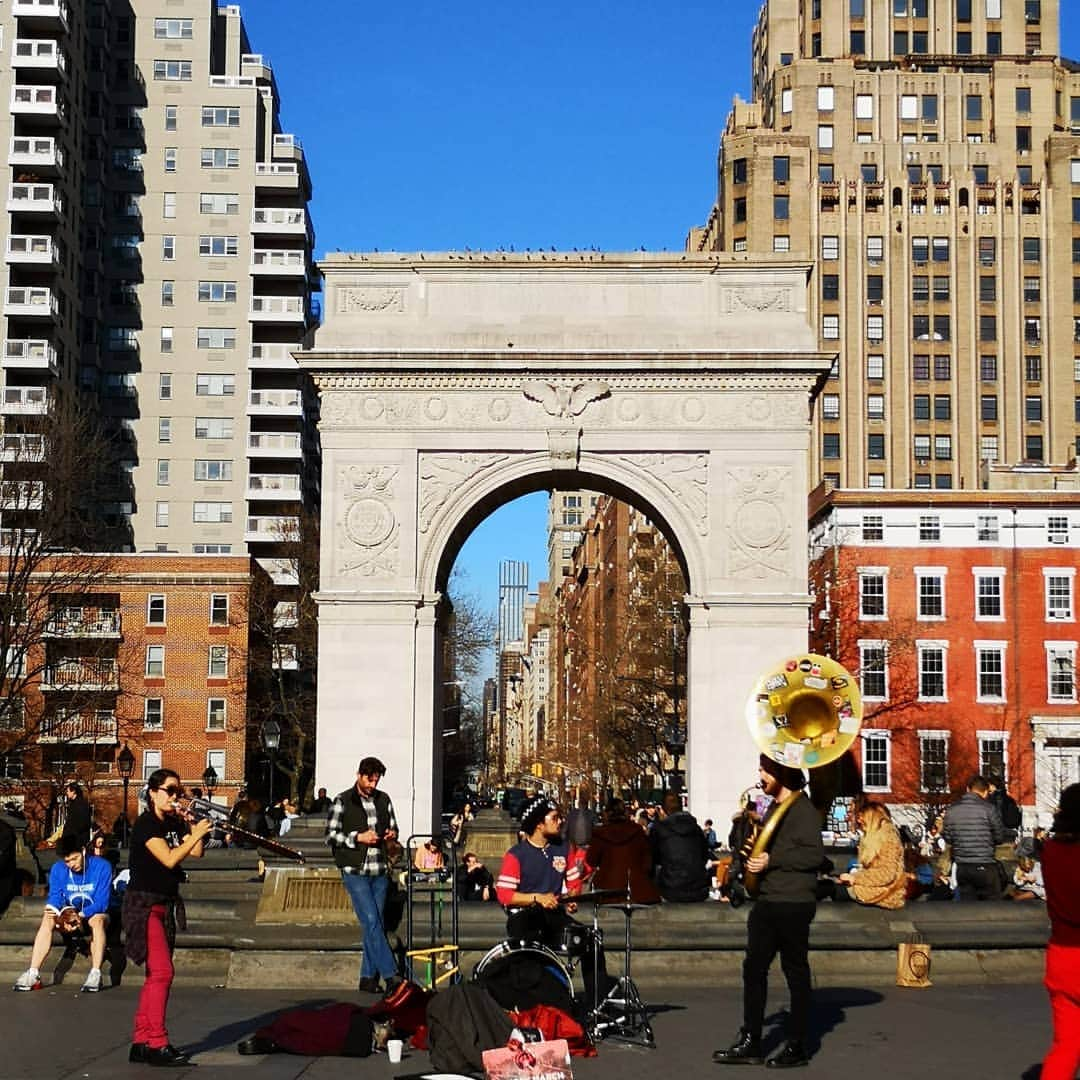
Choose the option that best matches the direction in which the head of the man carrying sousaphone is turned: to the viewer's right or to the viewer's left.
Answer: to the viewer's left

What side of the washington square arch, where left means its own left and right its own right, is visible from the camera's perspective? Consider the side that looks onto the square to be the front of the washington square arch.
front

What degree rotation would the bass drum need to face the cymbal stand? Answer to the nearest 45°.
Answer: approximately 135° to its left

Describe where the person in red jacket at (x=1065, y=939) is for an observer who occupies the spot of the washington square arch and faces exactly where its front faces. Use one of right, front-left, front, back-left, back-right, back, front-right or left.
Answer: front

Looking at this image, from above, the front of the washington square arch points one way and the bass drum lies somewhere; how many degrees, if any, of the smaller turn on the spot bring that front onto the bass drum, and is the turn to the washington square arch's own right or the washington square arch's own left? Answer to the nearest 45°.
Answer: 0° — it already faces it

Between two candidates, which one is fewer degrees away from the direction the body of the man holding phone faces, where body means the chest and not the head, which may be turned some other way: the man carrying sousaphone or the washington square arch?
the man carrying sousaphone

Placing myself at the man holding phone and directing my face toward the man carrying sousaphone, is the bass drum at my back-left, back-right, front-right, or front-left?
front-right

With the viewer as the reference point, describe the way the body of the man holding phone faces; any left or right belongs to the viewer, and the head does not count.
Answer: facing the viewer and to the right of the viewer

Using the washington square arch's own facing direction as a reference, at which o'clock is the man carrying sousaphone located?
The man carrying sousaphone is roughly at 12 o'clock from the washington square arch.

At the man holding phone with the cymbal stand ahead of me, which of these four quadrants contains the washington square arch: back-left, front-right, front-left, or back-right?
back-left
